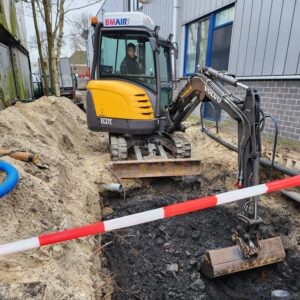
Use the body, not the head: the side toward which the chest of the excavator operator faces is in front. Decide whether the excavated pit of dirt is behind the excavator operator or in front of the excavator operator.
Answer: in front

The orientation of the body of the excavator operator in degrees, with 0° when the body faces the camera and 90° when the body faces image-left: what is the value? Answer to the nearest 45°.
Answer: approximately 315°

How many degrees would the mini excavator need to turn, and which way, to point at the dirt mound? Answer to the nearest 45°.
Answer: approximately 45° to its right

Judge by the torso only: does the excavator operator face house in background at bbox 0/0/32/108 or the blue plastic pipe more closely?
the blue plastic pipe

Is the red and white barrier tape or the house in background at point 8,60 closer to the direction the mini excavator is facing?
the red and white barrier tape

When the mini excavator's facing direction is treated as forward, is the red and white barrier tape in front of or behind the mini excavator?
in front

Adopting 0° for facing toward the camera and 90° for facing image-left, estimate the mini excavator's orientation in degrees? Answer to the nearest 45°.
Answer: approximately 315°

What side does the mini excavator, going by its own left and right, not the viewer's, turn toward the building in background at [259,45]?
left
